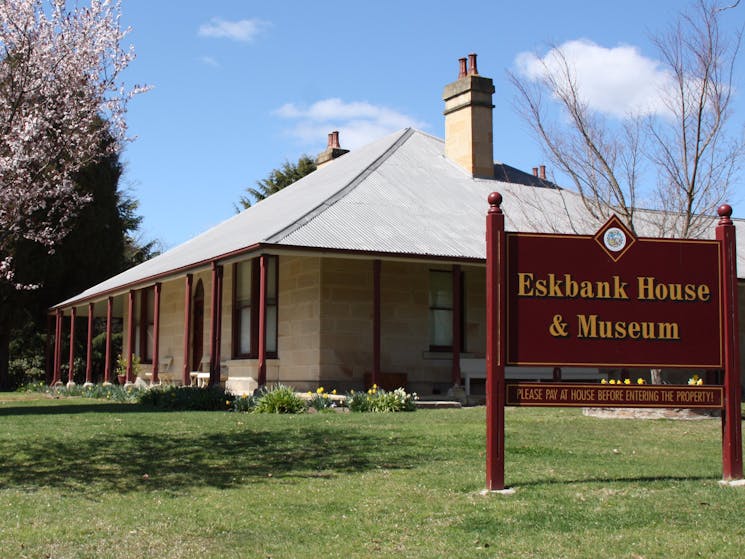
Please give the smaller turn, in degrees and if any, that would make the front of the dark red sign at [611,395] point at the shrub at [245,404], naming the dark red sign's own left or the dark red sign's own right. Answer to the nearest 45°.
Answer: approximately 135° to the dark red sign's own right

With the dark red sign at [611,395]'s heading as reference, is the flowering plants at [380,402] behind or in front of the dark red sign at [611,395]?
behind

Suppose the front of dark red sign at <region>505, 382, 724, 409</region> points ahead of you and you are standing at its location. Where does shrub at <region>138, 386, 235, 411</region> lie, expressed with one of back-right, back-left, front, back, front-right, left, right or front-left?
back-right

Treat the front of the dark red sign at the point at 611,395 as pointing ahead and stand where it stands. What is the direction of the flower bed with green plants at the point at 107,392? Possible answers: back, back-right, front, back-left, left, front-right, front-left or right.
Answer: back-right

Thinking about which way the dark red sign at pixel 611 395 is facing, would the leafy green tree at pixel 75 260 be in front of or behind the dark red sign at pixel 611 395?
behind

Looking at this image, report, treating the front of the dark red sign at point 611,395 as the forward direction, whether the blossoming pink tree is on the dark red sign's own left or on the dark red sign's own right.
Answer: on the dark red sign's own right

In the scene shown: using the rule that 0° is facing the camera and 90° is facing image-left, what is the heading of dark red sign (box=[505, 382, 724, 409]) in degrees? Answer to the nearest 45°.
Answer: approximately 0°
